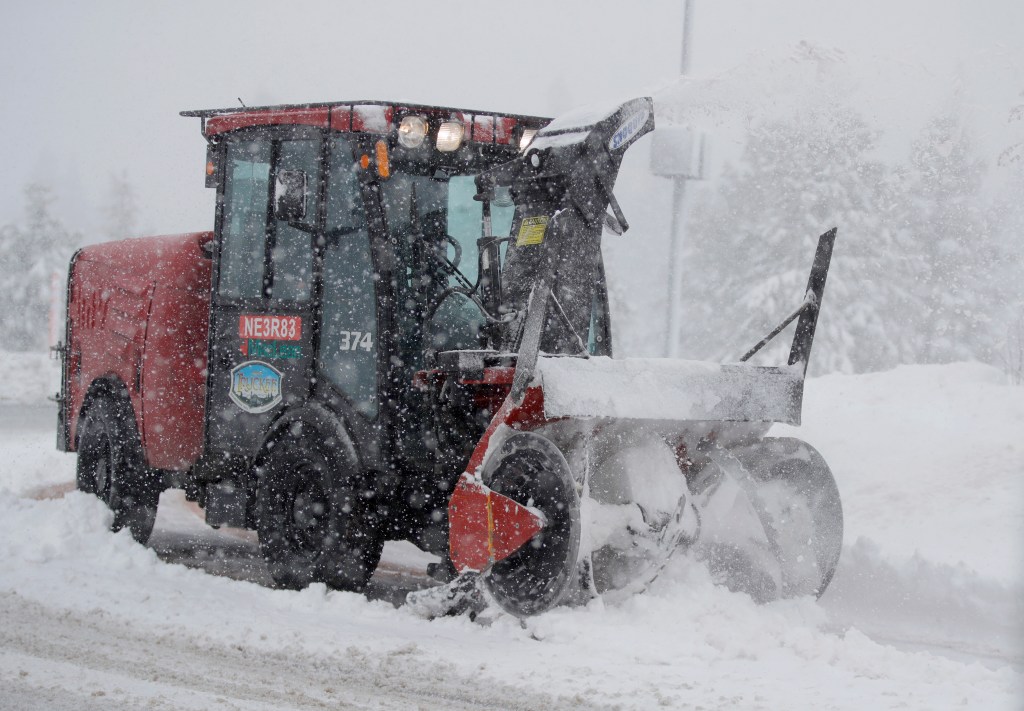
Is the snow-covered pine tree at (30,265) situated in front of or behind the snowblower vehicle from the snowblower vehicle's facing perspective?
behind

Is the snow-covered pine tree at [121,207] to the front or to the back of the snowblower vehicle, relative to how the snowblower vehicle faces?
to the back

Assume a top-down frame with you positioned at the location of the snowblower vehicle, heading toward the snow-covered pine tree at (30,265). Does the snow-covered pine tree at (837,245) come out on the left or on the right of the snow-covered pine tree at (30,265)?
right

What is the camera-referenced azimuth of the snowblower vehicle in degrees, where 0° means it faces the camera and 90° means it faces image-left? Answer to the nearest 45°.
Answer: approximately 315°

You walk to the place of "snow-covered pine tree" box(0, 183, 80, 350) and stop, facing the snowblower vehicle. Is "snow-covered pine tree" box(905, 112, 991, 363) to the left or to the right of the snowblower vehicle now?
left
